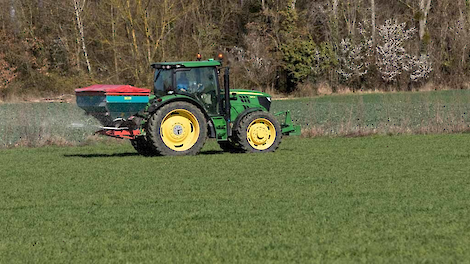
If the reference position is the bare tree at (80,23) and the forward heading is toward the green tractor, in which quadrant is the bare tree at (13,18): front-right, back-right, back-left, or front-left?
back-right

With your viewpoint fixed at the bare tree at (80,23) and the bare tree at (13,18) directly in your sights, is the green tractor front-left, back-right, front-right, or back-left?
back-left

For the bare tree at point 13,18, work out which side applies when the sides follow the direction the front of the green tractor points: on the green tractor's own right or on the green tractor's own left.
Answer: on the green tractor's own left

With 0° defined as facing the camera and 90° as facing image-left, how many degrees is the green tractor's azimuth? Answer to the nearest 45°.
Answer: approximately 270°

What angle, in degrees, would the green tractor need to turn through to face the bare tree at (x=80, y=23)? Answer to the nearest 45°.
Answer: approximately 90° to its left

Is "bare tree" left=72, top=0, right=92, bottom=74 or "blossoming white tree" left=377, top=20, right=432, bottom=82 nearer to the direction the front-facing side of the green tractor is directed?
the blossoming white tree
